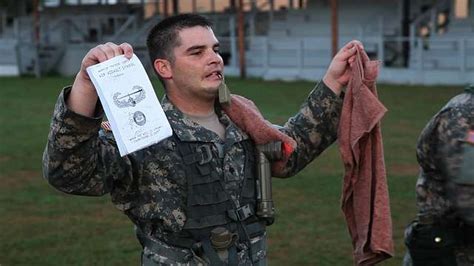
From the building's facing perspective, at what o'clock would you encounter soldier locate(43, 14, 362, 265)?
The soldier is roughly at 12 o'clock from the building.

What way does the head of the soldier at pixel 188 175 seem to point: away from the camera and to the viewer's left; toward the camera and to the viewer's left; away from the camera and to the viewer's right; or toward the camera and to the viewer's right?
toward the camera and to the viewer's right

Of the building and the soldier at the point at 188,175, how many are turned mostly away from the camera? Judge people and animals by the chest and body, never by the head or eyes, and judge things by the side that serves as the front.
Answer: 0

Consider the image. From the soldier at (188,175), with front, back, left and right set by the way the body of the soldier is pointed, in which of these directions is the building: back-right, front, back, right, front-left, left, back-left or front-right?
back-left

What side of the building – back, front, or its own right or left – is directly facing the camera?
front

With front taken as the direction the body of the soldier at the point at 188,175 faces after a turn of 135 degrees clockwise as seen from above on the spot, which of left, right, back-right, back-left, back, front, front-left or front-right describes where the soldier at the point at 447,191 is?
back

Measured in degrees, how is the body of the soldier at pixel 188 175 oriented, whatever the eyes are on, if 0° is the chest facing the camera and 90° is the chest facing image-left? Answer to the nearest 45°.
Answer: approximately 315°

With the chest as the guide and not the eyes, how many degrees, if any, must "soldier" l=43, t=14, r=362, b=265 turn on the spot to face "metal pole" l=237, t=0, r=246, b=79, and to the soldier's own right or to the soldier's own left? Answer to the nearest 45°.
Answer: approximately 135° to the soldier's own left

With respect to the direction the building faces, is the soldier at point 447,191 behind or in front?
in front
